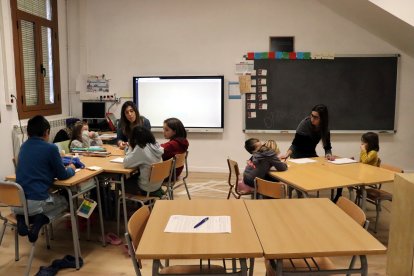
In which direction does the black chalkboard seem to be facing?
toward the camera

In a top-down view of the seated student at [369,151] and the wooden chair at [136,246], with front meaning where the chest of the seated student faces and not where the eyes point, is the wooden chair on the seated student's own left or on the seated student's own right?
on the seated student's own left

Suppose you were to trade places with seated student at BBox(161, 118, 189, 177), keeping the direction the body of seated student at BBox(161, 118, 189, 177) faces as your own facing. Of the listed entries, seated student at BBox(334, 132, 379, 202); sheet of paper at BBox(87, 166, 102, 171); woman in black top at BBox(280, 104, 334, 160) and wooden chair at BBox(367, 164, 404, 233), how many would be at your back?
3

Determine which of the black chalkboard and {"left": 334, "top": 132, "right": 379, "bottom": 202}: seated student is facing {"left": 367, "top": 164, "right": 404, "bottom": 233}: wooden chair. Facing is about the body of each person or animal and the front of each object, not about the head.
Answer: the black chalkboard

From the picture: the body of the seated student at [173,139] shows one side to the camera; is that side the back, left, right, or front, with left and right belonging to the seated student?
left

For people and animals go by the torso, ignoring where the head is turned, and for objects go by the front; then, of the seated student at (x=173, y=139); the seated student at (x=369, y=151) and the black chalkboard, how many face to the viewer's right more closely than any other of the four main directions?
0

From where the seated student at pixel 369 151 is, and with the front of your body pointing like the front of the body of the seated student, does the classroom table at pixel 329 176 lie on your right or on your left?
on your left

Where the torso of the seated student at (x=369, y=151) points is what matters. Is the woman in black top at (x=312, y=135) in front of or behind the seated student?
in front

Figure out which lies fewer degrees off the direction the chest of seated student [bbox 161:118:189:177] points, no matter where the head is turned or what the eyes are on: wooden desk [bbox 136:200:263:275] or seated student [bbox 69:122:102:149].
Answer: the seated student

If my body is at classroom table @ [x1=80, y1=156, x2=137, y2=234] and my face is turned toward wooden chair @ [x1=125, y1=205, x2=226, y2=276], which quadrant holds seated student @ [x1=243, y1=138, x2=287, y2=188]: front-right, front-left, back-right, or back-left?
front-left

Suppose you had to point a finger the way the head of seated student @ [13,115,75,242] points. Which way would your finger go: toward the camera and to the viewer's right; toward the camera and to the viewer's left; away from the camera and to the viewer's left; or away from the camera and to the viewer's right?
away from the camera and to the viewer's right

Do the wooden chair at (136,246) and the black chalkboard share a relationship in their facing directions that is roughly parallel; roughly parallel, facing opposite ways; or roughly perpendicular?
roughly perpendicular

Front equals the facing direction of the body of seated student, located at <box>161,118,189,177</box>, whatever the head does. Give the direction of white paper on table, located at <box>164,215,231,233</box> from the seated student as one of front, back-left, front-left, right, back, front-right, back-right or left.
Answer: left

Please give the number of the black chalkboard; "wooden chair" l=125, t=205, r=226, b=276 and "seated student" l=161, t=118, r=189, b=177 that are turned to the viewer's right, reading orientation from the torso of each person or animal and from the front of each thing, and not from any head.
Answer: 1

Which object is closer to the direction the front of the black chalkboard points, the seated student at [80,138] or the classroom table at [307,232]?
the classroom table

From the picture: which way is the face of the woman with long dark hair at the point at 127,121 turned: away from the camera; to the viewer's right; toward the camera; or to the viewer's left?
toward the camera

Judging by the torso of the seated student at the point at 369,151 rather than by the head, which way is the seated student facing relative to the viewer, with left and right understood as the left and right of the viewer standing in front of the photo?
facing to the left of the viewer

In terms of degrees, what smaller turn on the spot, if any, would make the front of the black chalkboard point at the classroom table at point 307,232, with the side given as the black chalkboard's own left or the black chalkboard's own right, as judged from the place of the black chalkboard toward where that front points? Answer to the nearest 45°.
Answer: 0° — it already faces it

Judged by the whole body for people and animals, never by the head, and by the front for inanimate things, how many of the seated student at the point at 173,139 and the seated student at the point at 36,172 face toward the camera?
0

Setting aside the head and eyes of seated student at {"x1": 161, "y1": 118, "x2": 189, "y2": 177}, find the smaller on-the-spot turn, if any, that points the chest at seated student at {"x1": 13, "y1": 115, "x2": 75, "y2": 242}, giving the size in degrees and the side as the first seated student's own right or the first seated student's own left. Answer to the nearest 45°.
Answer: approximately 45° to the first seated student's own left

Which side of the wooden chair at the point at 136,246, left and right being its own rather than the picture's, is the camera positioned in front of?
right
